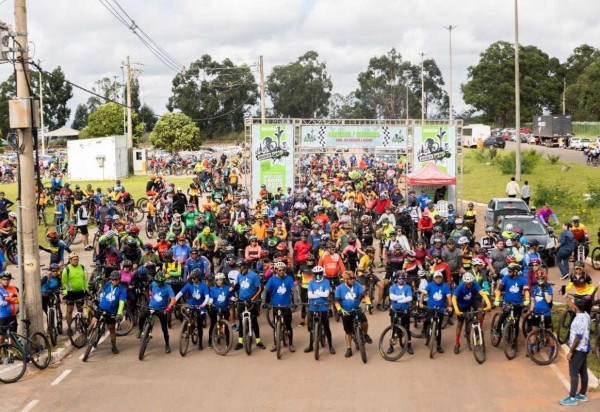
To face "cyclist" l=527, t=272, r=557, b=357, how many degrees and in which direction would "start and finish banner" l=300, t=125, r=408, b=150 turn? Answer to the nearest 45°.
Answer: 0° — it already faces them

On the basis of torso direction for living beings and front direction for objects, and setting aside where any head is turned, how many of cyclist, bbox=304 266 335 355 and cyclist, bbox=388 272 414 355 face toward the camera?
2

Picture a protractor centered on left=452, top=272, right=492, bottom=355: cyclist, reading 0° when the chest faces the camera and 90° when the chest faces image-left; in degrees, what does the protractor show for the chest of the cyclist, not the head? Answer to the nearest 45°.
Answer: approximately 0°

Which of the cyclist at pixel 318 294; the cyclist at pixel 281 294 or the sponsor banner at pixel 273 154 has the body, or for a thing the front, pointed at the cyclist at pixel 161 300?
the sponsor banner

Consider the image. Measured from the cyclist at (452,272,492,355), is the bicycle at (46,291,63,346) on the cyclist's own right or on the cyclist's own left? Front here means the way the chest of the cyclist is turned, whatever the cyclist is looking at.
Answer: on the cyclist's own right

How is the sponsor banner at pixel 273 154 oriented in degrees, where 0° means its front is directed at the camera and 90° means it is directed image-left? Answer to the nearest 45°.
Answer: approximately 0°
